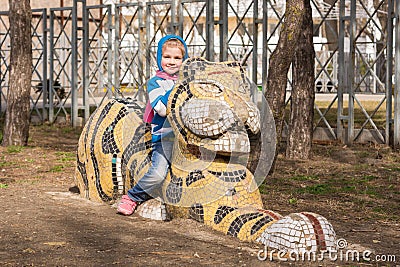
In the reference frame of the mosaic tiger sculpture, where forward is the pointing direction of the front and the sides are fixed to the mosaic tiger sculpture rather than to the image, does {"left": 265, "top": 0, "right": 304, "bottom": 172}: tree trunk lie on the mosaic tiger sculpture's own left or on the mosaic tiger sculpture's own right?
on the mosaic tiger sculpture's own left

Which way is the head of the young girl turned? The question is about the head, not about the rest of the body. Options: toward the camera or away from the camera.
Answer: toward the camera

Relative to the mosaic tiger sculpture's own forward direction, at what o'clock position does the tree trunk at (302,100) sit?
The tree trunk is roughly at 8 o'clock from the mosaic tiger sculpture.

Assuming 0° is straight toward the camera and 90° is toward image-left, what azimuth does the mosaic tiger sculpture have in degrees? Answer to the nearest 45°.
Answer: approximately 315°

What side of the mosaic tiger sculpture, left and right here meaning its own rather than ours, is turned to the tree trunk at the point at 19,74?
back
